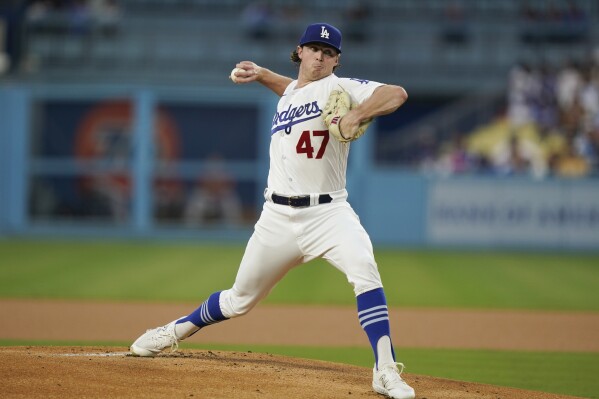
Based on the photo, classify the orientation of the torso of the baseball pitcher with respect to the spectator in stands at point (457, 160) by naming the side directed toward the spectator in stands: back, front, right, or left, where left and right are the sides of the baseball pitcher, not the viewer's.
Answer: back

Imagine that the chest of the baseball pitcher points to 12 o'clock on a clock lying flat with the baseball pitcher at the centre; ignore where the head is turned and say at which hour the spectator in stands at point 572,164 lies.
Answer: The spectator in stands is roughly at 7 o'clock from the baseball pitcher.

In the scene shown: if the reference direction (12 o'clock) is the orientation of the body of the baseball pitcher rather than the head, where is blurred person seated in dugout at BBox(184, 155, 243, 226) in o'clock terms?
The blurred person seated in dugout is roughly at 6 o'clock from the baseball pitcher.

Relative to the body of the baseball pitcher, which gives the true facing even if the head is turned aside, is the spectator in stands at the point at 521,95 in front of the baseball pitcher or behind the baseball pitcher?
behind

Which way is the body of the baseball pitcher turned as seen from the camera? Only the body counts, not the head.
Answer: toward the camera

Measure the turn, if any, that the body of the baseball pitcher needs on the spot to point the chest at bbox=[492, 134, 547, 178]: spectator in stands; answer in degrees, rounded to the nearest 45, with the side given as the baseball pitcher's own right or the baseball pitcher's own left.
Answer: approximately 180°
